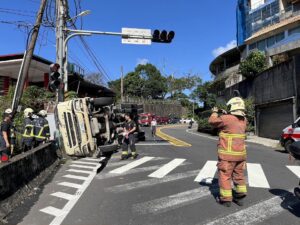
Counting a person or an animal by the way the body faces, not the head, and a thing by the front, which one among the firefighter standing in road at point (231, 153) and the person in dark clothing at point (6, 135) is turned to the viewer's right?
the person in dark clothing

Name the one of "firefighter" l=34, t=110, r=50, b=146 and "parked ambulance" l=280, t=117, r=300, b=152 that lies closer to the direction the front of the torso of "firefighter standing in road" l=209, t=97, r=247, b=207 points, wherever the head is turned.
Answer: the firefighter

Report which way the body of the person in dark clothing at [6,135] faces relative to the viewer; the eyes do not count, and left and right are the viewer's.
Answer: facing to the right of the viewer

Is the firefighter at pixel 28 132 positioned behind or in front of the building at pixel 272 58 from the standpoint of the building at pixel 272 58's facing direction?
in front

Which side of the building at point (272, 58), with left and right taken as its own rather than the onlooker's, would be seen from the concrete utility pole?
front

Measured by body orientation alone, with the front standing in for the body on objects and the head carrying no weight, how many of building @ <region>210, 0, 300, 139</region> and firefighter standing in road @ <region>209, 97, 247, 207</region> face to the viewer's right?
0

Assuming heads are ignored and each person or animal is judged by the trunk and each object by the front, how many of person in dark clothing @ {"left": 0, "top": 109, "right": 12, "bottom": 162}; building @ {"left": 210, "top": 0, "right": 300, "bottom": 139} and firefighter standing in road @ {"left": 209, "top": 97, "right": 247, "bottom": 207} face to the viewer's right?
1

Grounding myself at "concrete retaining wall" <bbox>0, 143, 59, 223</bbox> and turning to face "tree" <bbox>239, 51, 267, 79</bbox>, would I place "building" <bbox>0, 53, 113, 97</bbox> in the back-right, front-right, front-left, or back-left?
front-left

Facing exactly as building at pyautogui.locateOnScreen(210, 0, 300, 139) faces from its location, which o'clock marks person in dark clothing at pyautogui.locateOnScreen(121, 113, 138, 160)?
The person in dark clothing is roughly at 11 o'clock from the building.

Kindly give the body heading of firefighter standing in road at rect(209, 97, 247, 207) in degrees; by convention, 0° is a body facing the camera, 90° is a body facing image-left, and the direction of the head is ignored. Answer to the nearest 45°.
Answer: approximately 135°

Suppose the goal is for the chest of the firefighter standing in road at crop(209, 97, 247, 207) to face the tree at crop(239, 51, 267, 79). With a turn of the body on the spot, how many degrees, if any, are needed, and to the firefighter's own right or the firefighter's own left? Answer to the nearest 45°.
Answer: approximately 45° to the firefighter's own right

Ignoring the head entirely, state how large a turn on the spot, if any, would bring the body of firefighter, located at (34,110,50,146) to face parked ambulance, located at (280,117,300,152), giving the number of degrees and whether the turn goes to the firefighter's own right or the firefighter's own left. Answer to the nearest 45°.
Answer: approximately 45° to the firefighter's own right
